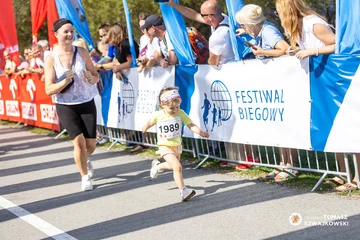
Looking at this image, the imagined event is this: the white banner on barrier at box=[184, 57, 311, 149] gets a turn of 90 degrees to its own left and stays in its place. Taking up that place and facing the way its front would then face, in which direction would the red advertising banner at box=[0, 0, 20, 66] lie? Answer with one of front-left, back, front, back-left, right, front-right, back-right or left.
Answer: back

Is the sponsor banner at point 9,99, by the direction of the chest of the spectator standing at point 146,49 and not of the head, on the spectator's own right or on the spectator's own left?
on the spectator's own right

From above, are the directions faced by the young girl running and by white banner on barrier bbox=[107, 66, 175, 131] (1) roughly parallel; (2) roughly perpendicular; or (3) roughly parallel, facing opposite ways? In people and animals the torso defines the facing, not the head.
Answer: roughly perpendicular

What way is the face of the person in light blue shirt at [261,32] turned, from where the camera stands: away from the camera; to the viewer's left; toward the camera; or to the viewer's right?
to the viewer's left

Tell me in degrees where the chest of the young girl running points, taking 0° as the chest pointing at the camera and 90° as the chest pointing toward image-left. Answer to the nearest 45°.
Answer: approximately 315°

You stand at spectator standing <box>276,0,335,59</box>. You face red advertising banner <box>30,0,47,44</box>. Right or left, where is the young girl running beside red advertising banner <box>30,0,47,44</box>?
left

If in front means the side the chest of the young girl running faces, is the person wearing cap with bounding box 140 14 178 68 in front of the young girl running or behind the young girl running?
behind

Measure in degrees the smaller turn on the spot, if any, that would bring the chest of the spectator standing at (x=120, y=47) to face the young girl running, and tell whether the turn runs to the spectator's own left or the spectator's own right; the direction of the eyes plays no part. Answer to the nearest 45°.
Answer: approximately 90° to the spectator's own left

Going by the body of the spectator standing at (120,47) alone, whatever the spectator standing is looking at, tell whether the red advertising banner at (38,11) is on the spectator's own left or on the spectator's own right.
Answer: on the spectator's own right

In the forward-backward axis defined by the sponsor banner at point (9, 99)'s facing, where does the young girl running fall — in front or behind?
in front

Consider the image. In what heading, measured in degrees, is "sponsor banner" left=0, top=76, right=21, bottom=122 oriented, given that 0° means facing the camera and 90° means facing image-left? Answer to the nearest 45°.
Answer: approximately 0°

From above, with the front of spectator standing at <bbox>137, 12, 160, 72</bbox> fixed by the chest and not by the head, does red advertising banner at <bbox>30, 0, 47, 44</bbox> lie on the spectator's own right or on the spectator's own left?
on the spectator's own right

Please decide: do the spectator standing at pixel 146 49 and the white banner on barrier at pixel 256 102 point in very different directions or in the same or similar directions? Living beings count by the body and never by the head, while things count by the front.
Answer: same or similar directions

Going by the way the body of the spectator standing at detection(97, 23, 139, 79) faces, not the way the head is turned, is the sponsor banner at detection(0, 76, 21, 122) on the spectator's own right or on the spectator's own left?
on the spectator's own right

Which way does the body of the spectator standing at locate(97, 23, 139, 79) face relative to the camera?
to the viewer's left

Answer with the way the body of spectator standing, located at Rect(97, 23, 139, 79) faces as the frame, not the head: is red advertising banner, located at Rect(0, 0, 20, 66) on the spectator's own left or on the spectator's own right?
on the spectator's own right
